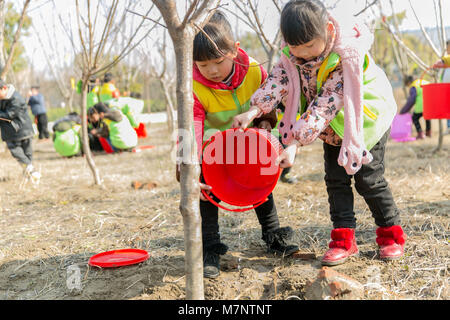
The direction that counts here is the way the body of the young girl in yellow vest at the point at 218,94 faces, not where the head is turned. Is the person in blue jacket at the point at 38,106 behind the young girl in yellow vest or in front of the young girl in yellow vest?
behind

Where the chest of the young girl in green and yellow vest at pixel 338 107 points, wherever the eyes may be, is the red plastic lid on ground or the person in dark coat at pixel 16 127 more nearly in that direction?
the red plastic lid on ground
